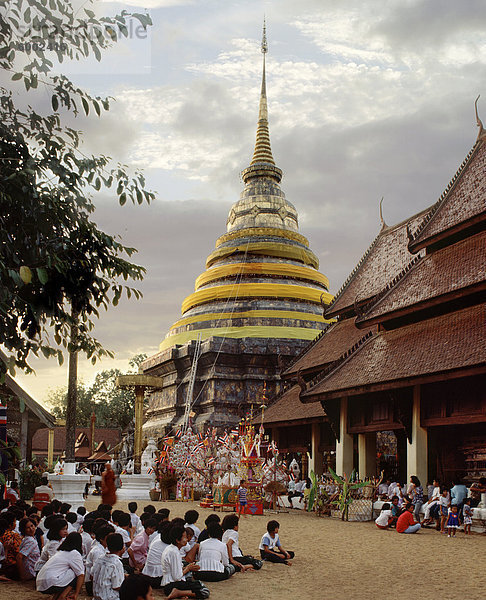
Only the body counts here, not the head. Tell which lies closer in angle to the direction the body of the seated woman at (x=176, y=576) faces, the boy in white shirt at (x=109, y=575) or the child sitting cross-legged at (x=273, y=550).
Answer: the child sitting cross-legged

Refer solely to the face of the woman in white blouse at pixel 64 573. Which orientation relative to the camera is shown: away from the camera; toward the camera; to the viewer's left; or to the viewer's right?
away from the camera
